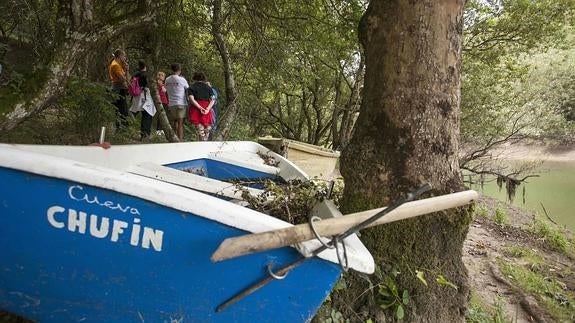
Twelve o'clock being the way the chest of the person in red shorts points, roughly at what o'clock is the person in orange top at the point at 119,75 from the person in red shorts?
The person in orange top is roughly at 10 o'clock from the person in red shorts.

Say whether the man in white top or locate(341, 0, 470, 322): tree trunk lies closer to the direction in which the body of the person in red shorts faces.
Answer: the man in white top

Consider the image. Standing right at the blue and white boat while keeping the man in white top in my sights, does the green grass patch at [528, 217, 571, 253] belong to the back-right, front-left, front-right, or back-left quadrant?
front-right

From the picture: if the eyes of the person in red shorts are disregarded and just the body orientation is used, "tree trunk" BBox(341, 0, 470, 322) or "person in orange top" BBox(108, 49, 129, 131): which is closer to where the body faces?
the person in orange top

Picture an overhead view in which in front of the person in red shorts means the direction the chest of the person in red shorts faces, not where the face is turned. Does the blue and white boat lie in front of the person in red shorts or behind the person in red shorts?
behind

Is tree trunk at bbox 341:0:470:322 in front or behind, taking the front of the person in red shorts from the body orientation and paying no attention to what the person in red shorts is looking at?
behind

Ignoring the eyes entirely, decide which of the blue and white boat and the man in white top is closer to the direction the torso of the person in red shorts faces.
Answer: the man in white top

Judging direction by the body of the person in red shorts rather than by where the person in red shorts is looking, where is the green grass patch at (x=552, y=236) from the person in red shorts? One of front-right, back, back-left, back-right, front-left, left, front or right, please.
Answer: right

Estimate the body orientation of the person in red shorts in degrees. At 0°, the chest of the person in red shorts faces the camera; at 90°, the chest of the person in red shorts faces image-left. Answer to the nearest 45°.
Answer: approximately 180°

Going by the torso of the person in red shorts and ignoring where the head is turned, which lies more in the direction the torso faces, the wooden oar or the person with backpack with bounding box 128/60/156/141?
the person with backpack

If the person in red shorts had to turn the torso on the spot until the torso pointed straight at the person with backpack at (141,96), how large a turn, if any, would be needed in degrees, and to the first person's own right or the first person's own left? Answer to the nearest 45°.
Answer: approximately 45° to the first person's own left

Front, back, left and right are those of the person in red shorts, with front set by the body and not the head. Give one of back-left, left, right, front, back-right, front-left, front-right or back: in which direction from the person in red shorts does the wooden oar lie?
back
